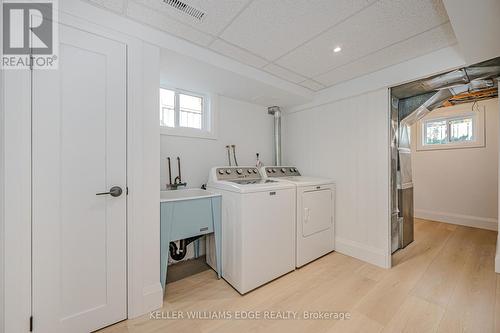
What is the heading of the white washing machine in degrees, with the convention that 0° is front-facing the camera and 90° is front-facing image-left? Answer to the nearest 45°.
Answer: approximately 315°

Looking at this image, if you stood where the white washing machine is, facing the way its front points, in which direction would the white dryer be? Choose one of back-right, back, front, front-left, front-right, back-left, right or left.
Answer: left

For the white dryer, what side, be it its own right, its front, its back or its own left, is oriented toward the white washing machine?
right

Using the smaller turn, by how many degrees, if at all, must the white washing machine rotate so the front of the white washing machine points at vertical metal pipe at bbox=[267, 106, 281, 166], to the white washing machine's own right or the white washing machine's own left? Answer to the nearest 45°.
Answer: approximately 135° to the white washing machine's own left

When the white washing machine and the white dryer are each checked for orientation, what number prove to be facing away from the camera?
0

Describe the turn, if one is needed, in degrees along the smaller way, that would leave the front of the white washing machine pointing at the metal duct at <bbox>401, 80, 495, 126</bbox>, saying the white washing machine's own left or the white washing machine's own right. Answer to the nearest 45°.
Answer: approximately 45° to the white washing machine's own left

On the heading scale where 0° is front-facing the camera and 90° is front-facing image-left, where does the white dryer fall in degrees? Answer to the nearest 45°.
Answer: approximately 315°

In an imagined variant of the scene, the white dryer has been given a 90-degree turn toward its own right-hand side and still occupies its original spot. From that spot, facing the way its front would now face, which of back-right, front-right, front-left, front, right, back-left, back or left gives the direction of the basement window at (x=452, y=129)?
back

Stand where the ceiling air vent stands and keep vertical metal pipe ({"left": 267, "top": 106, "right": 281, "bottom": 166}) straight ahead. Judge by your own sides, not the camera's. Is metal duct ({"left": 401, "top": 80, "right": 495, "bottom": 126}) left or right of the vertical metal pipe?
right

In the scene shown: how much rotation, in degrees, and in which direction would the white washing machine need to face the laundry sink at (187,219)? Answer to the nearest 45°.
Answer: approximately 135° to its right

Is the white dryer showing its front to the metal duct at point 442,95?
no

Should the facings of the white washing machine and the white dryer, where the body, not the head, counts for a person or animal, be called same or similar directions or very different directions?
same or similar directions

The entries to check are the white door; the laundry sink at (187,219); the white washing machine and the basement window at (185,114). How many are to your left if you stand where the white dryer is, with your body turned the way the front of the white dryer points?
0

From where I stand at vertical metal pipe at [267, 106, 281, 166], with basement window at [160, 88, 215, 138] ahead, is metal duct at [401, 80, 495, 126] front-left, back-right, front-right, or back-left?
back-left
